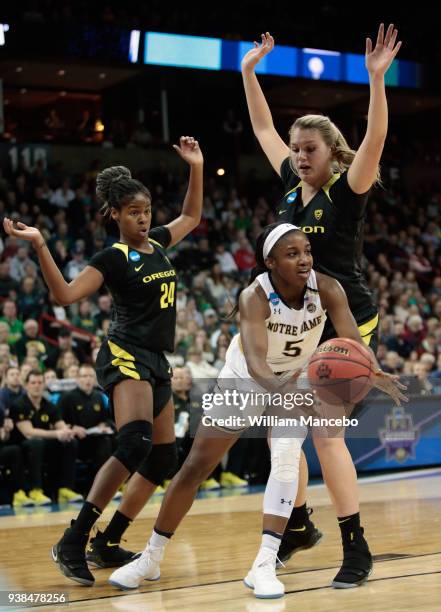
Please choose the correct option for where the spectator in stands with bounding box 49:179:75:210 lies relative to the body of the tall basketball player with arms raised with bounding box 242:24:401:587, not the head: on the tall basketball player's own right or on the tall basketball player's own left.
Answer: on the tall basketball player's own right

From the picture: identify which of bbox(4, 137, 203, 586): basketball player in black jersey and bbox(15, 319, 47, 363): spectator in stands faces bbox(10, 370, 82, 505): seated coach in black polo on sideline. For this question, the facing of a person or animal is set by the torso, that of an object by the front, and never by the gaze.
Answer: bbox(15, 319, 47, 363): spectator in stands

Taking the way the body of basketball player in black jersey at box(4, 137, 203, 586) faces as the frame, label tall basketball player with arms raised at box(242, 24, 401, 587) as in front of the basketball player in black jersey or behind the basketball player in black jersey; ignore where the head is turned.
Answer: in front

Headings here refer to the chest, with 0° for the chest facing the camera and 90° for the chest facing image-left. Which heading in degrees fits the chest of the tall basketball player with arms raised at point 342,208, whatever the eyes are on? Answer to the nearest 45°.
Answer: approximately 45°

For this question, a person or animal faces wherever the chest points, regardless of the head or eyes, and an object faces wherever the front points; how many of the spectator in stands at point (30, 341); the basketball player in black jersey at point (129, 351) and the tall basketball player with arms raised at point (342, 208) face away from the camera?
0

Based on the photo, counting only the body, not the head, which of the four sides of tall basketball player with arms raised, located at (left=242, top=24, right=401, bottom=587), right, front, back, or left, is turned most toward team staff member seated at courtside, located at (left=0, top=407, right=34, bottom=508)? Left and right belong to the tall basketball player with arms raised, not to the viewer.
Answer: right

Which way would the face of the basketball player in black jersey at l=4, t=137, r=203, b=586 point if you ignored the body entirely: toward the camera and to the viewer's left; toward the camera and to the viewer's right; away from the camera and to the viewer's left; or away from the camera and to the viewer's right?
toward the camera and to the viewer's right

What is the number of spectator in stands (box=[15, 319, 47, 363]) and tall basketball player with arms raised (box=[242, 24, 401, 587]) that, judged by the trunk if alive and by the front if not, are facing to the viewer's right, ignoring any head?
0

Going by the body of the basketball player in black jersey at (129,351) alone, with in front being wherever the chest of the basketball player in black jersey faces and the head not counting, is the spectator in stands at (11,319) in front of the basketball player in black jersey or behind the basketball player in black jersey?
behind

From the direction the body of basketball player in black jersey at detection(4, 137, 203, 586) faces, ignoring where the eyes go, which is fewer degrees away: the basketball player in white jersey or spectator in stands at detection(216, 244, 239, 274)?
the basketball player in white jersey

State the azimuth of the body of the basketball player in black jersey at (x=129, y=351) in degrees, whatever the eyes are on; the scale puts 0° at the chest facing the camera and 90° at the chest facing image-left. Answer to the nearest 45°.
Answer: approximately 315°

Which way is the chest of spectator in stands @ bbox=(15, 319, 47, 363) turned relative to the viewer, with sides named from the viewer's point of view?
facing the viewer

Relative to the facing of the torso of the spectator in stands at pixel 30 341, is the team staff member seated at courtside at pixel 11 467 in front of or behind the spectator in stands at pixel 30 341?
in front

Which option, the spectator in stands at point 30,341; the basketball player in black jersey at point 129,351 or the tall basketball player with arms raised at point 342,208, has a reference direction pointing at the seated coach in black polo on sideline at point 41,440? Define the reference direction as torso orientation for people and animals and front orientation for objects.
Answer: the spectator in stands at point 30,341
